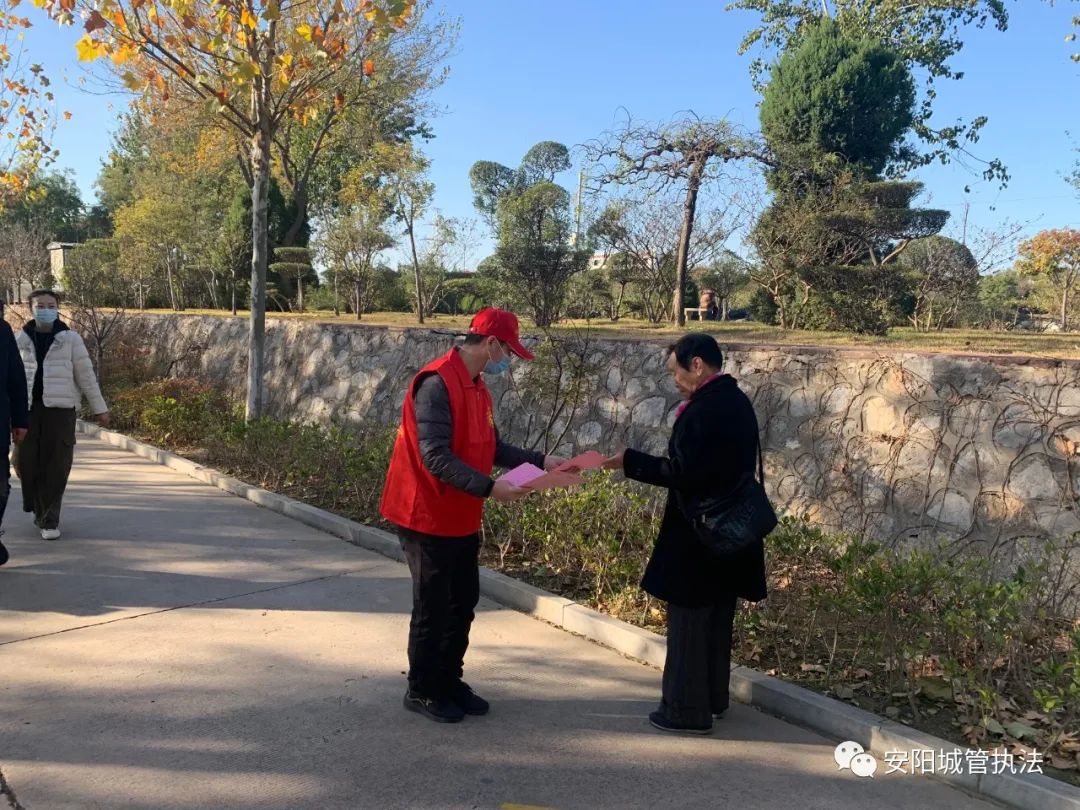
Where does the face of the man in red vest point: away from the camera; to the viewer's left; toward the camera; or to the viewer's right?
to the viewer's right

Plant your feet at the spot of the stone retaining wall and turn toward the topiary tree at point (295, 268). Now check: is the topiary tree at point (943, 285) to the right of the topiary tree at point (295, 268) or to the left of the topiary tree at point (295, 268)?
right

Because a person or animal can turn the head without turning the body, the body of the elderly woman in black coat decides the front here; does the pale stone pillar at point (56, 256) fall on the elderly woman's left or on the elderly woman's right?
on the elderly woman's right

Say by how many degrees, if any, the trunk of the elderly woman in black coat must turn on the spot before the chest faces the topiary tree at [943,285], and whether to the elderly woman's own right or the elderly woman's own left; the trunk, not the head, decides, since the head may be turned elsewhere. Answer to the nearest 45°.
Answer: approximately 90° to the elderly woman's own right

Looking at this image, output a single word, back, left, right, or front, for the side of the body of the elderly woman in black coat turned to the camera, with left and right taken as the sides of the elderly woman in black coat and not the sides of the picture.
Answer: left

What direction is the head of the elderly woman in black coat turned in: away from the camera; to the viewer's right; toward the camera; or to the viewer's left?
to the viewer's left

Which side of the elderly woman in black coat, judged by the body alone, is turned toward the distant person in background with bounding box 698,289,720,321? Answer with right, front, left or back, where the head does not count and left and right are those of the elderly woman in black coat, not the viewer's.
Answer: right

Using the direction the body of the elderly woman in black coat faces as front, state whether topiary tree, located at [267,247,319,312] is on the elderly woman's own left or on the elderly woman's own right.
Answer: on the elderly woman's own right
